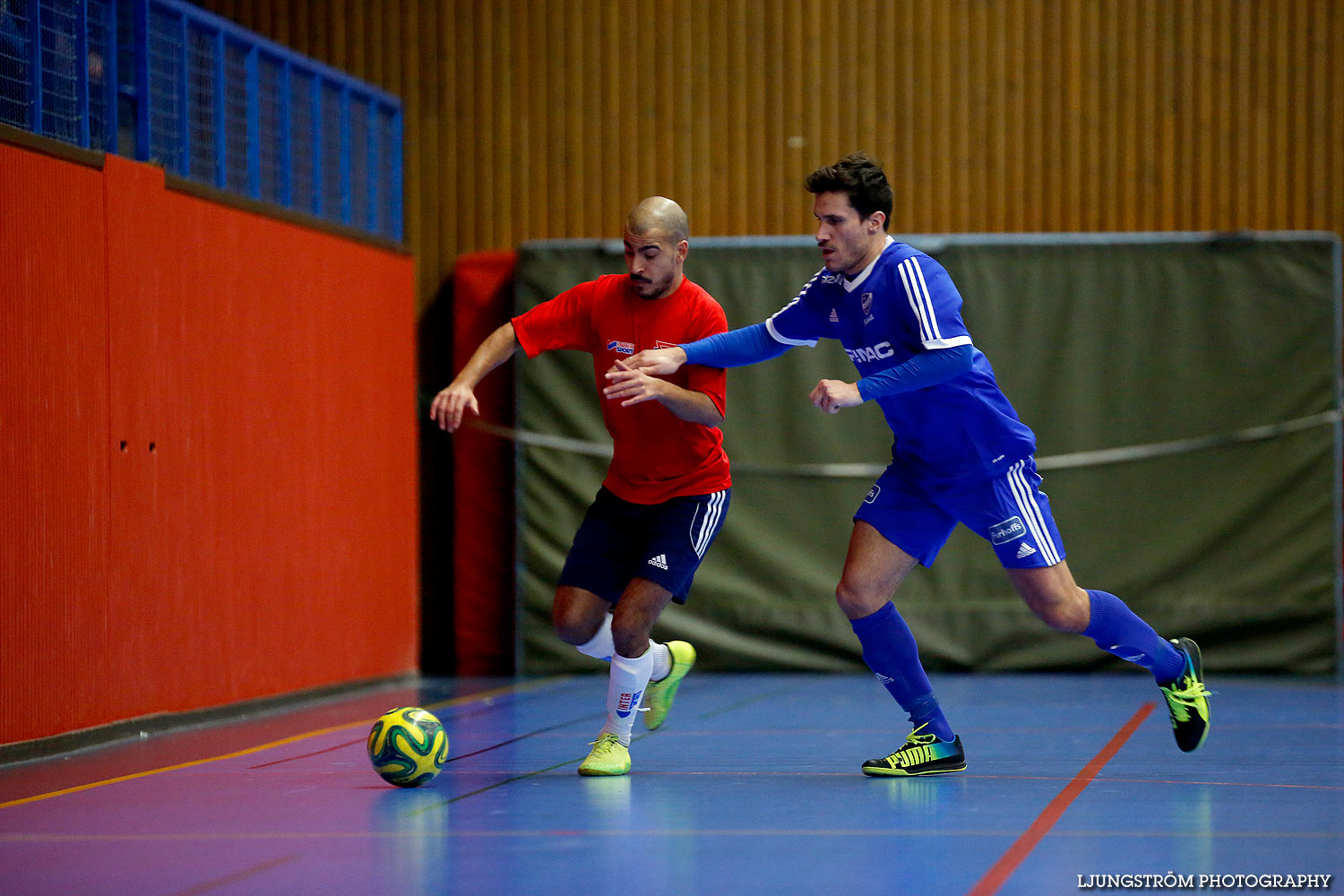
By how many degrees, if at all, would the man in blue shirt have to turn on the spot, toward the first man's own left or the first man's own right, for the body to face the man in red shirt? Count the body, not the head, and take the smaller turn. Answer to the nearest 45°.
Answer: approximately 45° to the first man's own right

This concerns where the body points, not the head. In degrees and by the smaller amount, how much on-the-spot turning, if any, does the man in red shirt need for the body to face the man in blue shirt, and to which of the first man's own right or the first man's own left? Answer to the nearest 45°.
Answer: approximately 90° to the first man's own left

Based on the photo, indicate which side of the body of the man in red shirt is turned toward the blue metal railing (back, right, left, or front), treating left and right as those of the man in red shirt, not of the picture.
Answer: right

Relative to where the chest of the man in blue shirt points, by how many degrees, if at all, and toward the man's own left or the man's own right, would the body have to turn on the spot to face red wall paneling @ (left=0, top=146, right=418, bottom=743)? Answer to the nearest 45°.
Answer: approximately 90° to the man's own right

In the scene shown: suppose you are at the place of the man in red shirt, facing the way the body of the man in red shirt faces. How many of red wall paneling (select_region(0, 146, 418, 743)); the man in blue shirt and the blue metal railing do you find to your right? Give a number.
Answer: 2

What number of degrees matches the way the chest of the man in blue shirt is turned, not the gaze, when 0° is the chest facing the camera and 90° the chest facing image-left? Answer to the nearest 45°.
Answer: approximately 45°

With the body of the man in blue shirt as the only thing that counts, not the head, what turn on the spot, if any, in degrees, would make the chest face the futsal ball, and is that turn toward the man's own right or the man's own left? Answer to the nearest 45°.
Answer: approximately 45° to the man's own right
